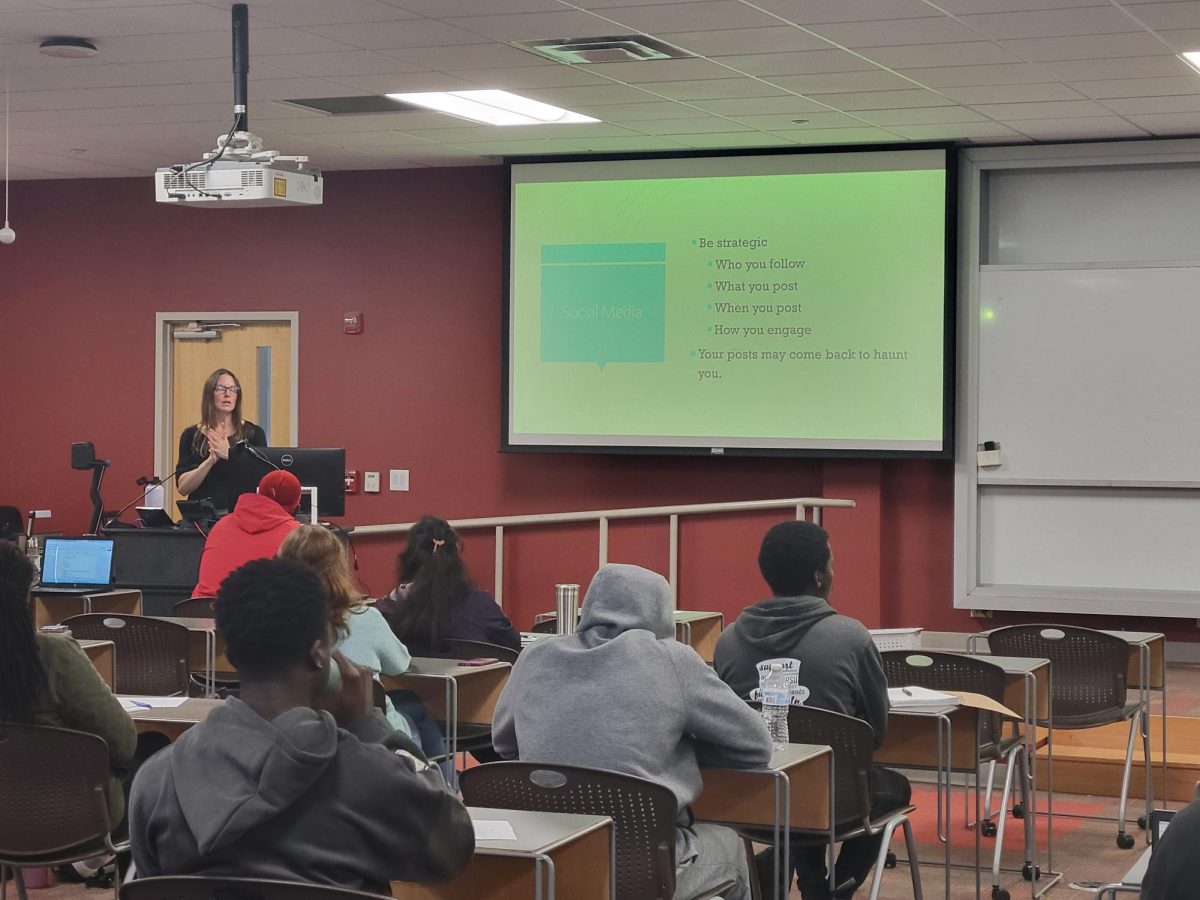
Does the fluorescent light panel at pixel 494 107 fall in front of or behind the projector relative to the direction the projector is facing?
in front

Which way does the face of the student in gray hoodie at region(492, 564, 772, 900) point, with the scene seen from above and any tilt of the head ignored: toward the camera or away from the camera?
away from the camera

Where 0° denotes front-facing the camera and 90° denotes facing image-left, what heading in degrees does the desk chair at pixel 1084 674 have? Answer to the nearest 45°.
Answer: approximately 225°

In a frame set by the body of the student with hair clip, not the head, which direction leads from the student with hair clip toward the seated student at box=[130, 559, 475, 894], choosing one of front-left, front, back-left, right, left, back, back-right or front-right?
back

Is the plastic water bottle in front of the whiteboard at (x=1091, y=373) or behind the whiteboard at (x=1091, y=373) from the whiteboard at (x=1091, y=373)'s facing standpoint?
in front

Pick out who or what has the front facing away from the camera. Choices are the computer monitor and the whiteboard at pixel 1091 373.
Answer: the computer monitor

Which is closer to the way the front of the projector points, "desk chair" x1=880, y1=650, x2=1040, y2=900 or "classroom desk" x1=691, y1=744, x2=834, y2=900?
the desk chair

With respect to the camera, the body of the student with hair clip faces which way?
away from the camera

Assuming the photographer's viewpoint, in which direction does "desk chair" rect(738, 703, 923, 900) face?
facing away from the viewer and to the right of the viewer

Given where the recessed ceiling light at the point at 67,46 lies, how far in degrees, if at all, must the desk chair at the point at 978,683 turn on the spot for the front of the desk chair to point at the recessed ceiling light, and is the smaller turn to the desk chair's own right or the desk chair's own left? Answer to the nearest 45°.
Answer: approximately 135° to the desk chair's own left

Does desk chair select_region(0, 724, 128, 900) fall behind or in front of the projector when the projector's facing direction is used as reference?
behind

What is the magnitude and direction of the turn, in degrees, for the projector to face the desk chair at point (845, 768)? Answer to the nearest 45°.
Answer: approximately 90° to its right

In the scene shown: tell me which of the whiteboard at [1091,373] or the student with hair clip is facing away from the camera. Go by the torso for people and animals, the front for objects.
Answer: the student with hair clip
